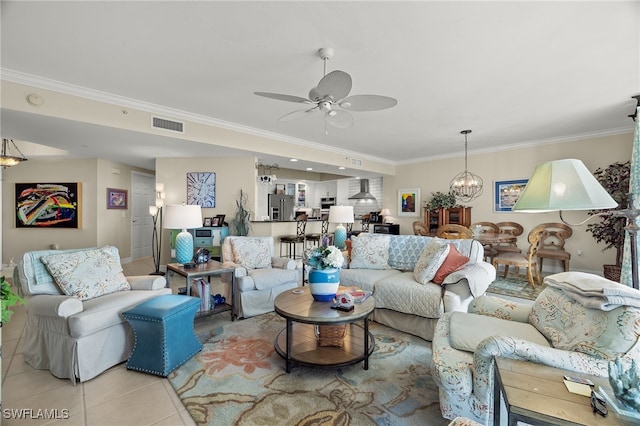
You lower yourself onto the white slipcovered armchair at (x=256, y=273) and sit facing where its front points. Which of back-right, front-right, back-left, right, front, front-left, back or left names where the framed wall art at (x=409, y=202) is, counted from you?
left

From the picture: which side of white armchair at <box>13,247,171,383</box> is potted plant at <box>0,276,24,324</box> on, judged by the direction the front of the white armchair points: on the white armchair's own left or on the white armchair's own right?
on the white armchair's own right

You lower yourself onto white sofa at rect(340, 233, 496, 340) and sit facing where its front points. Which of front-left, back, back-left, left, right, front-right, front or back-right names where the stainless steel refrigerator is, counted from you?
right

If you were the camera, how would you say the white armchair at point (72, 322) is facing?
facing the viewer and to the right of the viewer

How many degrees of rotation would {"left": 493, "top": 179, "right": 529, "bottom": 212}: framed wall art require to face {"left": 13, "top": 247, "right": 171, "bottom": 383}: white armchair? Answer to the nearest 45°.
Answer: approximately 45° to its right

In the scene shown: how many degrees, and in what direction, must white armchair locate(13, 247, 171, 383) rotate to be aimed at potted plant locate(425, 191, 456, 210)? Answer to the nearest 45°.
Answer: approximately 45° to its left

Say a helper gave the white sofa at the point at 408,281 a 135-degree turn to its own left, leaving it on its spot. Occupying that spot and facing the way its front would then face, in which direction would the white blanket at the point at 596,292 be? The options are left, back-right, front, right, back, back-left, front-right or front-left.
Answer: front-right

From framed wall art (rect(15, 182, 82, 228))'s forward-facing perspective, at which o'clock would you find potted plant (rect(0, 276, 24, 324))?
The potted plant is roughly at 12 o'clock from the framed wall art.

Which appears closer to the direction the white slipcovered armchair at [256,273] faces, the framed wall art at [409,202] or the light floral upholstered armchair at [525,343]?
the light floral upholstered armchair

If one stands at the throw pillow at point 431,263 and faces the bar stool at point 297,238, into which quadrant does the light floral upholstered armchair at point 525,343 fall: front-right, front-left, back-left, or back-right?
back-left

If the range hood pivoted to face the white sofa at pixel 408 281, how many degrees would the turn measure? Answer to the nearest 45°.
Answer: approximately 45° to its left
